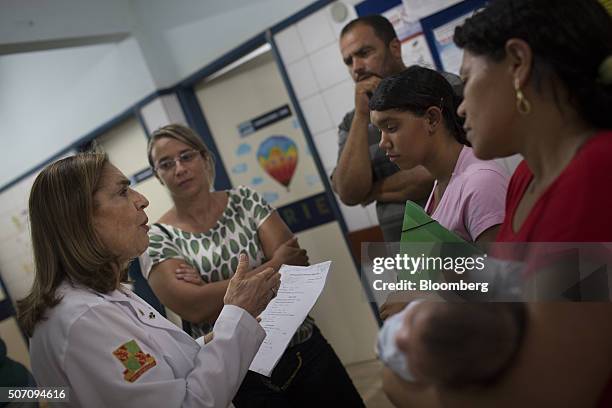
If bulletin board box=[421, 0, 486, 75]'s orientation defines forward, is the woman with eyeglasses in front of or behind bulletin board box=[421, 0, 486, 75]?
in front

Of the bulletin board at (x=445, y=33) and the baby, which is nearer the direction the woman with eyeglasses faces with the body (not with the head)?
the baby

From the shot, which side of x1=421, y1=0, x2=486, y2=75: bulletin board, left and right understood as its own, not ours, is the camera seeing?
front

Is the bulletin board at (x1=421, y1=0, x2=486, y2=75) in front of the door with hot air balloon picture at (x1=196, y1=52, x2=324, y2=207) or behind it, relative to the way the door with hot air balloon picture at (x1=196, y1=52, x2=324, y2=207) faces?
in front

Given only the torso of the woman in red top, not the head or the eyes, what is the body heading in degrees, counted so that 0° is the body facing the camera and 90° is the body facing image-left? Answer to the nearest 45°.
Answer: approximately 90°

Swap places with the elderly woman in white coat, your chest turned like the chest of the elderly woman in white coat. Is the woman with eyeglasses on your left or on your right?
on your left

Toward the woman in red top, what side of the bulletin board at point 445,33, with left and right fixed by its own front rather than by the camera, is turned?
front

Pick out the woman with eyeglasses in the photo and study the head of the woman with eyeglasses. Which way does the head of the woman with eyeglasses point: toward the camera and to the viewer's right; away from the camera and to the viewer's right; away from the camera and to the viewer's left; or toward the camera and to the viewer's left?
toward the camera and to the viewer's left

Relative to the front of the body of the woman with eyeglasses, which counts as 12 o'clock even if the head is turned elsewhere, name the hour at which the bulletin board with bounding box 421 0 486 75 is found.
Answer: The bulletin board is roughly at 8 o'clock from the woman with eyeglasses.

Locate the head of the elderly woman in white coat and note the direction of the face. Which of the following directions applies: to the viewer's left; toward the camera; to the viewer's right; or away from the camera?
to the viewer's right

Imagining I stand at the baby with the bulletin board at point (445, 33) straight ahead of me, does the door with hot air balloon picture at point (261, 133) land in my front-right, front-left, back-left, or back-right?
front-left

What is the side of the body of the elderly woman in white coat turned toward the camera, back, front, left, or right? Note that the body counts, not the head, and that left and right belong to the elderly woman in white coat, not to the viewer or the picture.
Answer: right

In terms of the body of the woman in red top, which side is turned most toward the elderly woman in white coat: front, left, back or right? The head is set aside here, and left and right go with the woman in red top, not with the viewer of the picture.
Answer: front
